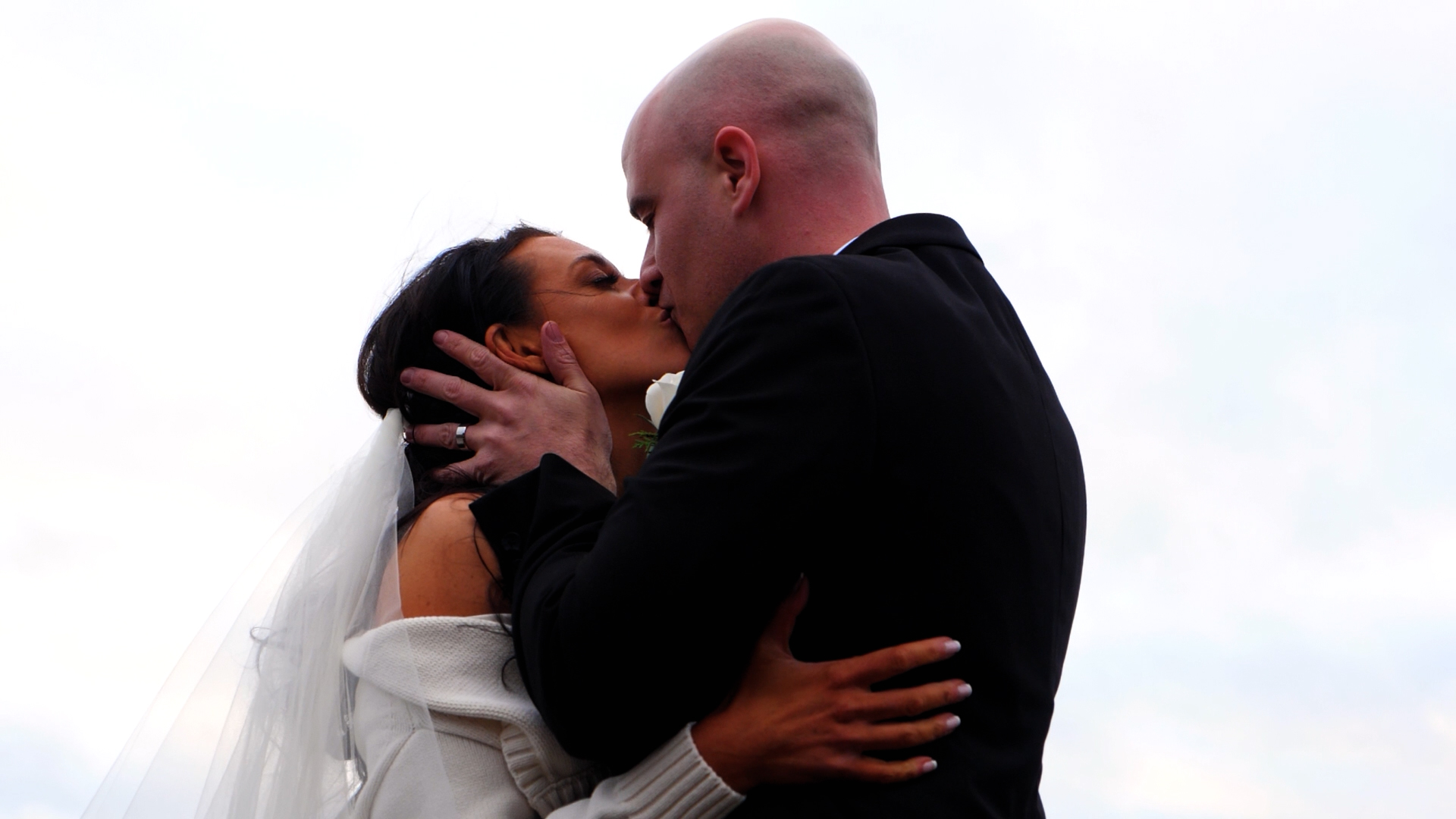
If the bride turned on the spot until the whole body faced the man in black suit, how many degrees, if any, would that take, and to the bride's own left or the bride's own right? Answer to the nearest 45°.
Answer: approximately 45° to the bride's own right

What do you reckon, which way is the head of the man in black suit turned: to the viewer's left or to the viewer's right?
to the viewer's left

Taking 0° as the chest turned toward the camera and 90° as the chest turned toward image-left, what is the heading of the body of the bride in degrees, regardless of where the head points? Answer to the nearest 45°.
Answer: approximately 270°

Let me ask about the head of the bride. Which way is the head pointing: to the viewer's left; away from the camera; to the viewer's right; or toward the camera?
to the viewer's right
